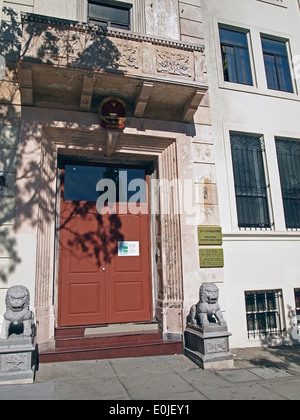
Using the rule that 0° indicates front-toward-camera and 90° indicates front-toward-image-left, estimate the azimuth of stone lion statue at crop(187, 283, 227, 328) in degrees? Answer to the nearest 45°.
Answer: approximately 315°

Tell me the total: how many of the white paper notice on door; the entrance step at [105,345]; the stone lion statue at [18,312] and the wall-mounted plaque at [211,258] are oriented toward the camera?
4

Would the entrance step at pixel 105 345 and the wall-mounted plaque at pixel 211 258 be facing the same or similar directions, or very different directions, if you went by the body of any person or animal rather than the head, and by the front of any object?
same or similar directions

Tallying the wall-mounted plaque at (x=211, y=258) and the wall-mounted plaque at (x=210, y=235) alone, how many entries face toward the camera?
2

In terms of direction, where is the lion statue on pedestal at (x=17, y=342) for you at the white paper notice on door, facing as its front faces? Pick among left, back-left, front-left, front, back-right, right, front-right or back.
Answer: front-right

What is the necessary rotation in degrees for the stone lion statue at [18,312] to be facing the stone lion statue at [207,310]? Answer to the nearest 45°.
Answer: approximately 90° to its left

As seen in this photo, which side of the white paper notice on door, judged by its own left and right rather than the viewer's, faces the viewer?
front

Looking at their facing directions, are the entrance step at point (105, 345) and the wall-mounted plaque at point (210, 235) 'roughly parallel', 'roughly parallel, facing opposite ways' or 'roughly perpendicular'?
roughly parallel

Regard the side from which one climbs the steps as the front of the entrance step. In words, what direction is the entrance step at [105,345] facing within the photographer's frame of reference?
facing the viewer

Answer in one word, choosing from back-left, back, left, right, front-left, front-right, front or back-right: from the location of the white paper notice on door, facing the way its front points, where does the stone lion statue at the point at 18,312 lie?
front-right

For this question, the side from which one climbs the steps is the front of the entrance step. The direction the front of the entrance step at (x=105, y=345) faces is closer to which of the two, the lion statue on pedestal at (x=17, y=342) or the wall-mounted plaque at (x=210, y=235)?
the lion statue on pedestal

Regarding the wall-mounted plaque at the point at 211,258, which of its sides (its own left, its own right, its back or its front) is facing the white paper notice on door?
right
